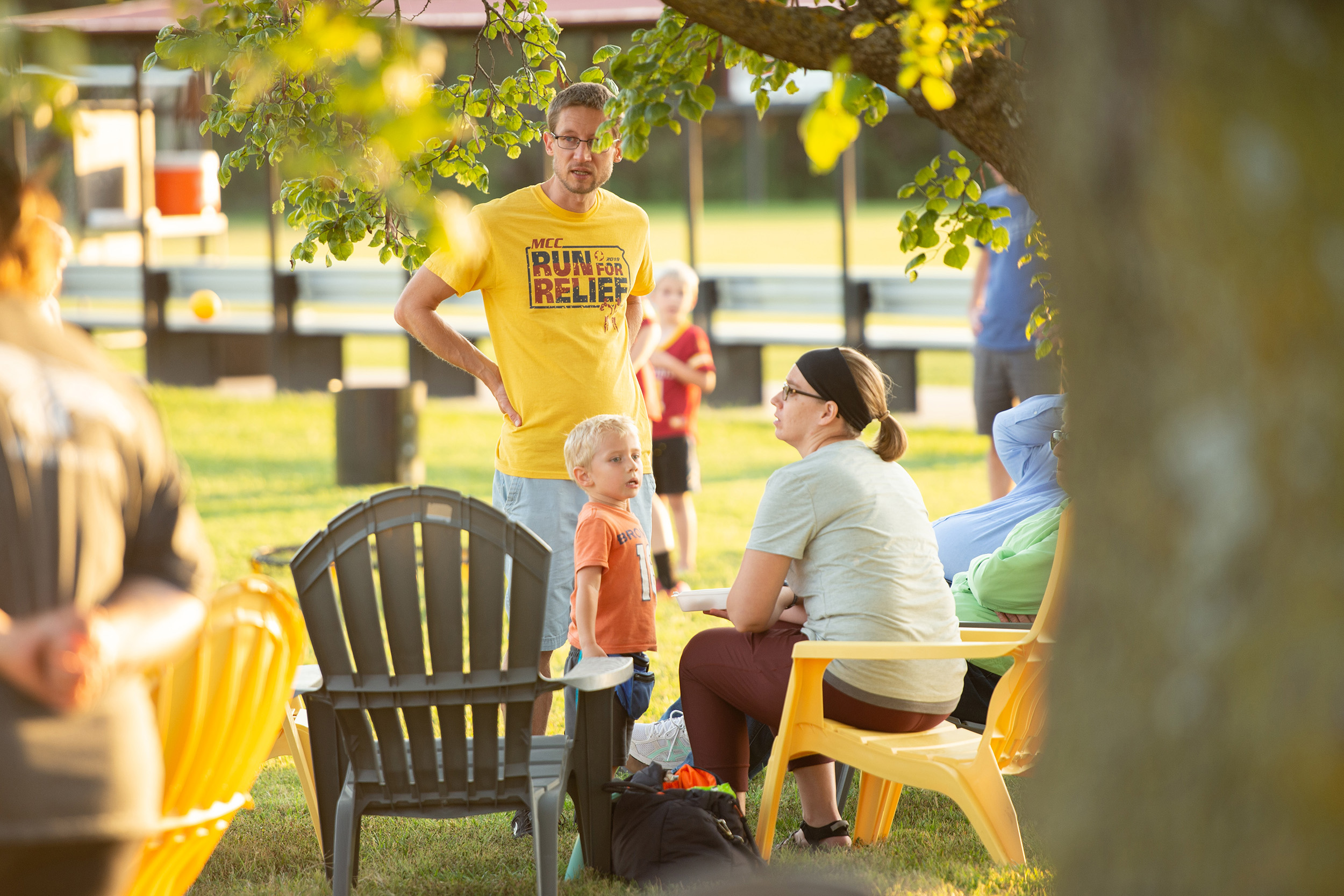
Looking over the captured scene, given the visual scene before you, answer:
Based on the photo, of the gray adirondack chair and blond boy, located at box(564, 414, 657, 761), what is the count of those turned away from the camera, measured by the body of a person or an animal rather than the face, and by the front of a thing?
1

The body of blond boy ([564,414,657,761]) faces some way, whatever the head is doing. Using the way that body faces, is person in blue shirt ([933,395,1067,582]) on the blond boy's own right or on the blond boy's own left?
on the blond boy's own left

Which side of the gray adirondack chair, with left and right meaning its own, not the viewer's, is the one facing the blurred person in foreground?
back

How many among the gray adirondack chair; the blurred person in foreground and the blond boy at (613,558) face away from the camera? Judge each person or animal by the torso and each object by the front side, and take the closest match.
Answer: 2

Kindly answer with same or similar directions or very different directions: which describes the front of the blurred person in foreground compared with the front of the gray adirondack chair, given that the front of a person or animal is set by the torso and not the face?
same or similar directions

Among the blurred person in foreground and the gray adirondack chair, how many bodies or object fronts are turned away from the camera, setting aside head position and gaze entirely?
2

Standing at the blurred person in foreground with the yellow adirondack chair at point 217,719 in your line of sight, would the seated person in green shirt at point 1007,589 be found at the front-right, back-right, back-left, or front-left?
front-right

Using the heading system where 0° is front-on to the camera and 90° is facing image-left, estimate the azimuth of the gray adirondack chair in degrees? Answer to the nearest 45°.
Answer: approximately 180°

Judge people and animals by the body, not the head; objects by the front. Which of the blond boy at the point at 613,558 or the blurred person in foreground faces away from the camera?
the blurred person in foreground

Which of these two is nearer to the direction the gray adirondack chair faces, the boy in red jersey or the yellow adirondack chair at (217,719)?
the boy in red jersey

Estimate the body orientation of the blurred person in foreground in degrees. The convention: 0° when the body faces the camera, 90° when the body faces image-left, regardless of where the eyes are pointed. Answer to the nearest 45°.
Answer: approximately 180°
